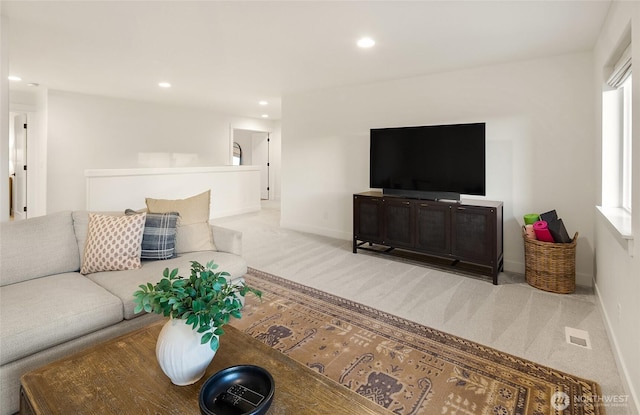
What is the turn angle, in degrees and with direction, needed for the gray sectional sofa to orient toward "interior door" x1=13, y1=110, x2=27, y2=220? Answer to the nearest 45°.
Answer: approximately 135° to its left

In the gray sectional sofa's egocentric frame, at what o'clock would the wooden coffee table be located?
The wooden coffee table is roughly at 1 o'clock from the gray sectional sofa.

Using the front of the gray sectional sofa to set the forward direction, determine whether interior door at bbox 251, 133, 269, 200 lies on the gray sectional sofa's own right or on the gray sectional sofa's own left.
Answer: on the gray sectional sofa's own left

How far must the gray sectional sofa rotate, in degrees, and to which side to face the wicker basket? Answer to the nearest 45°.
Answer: approximately 45° to its left

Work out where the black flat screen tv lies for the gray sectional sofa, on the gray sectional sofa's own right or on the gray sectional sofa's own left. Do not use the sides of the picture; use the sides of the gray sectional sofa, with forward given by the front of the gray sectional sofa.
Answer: on the gray sectional sofa's own left

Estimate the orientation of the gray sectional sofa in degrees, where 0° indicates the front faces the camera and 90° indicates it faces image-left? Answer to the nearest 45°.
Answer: approximately 315°
